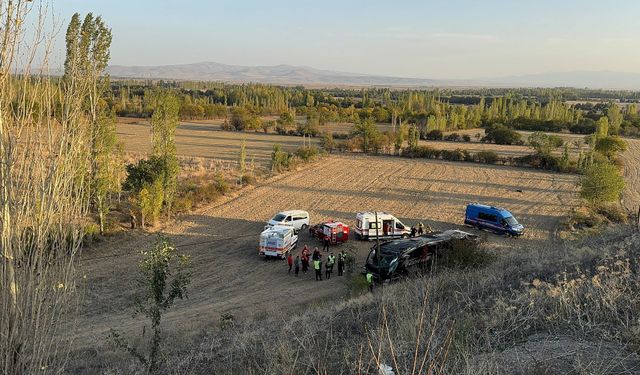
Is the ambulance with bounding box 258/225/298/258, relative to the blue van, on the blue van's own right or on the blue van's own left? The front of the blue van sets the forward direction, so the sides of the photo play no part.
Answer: on the blue van's own right

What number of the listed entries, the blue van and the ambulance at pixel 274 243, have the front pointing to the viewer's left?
0

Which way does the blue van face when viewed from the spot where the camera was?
facing the viewer and to the right of the viewer

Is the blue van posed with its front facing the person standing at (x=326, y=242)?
no

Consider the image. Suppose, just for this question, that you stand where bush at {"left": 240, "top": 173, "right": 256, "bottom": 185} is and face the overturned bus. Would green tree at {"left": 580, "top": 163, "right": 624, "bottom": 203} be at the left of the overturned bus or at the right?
left

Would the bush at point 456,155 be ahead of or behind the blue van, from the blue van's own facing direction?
behind

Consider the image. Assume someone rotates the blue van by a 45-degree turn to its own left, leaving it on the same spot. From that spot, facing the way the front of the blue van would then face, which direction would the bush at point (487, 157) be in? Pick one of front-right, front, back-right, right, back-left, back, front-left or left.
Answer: left
